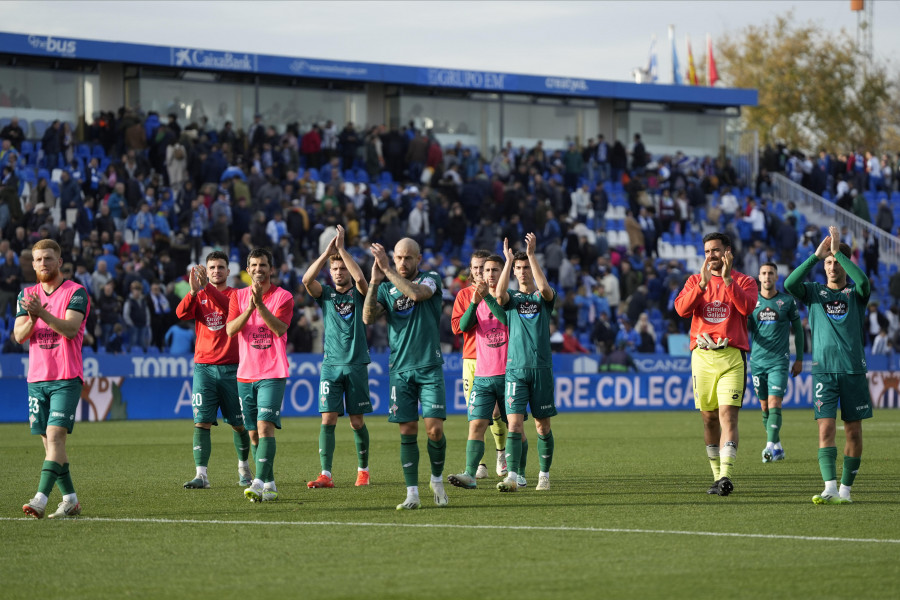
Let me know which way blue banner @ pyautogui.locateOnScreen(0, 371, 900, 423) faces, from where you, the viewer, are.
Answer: facing the viewer

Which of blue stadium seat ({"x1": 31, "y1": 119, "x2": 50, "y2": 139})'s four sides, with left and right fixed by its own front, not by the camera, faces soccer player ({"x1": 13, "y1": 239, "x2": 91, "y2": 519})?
front

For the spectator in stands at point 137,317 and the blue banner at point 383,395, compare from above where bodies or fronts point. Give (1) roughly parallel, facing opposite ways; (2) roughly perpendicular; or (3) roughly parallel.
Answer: roughly parallel

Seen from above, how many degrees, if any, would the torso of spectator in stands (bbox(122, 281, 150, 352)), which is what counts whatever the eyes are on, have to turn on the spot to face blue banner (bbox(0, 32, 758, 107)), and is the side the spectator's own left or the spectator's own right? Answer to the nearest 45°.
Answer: approximately 135° to the spectator's own left

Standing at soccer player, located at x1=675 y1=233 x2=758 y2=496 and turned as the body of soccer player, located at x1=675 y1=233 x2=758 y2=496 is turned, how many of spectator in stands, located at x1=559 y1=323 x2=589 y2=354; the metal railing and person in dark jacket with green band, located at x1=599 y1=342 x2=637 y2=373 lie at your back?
3

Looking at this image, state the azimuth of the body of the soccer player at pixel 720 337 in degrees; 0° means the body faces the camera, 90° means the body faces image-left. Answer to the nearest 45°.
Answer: approximately 0°

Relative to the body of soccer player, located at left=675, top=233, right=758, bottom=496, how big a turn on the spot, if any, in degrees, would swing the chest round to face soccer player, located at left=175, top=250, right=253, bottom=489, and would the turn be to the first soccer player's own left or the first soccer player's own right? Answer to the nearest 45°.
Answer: approximately 90° to the first soccer player's own right

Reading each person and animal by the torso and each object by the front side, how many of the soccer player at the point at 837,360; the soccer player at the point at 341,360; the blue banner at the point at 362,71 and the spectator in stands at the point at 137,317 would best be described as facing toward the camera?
4

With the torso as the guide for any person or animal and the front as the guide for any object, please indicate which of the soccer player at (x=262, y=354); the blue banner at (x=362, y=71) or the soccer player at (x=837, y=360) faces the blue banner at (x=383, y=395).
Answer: the blue banner at (x=362, y=71)

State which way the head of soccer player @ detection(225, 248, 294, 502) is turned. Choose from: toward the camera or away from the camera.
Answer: toward the camera

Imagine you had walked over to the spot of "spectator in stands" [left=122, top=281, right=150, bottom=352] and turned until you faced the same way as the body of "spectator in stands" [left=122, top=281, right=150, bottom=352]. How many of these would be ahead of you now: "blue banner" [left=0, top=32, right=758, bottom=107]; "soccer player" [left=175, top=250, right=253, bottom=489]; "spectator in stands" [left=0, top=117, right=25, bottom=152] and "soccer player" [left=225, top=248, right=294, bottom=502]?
2

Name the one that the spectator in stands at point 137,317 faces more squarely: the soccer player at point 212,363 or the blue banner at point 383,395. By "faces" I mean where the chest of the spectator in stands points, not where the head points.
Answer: the soccer player

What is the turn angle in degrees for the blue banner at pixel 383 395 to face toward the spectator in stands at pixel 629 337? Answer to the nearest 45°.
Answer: approximately 135° to its left

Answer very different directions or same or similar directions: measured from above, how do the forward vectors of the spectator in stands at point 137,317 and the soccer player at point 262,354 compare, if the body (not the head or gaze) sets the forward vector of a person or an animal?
same or similar directions

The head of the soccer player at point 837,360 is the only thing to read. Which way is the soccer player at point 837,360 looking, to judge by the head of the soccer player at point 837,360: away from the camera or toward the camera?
toward the camera

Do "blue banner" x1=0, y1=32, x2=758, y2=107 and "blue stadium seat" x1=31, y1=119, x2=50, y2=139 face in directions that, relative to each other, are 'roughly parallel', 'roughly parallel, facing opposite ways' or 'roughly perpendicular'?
roughly parallel

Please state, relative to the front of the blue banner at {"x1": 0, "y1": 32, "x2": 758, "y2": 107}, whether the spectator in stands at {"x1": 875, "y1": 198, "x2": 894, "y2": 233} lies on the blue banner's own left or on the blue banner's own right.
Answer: on the blue banner's own left

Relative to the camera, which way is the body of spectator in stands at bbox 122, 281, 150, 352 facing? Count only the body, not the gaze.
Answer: toward the camera
